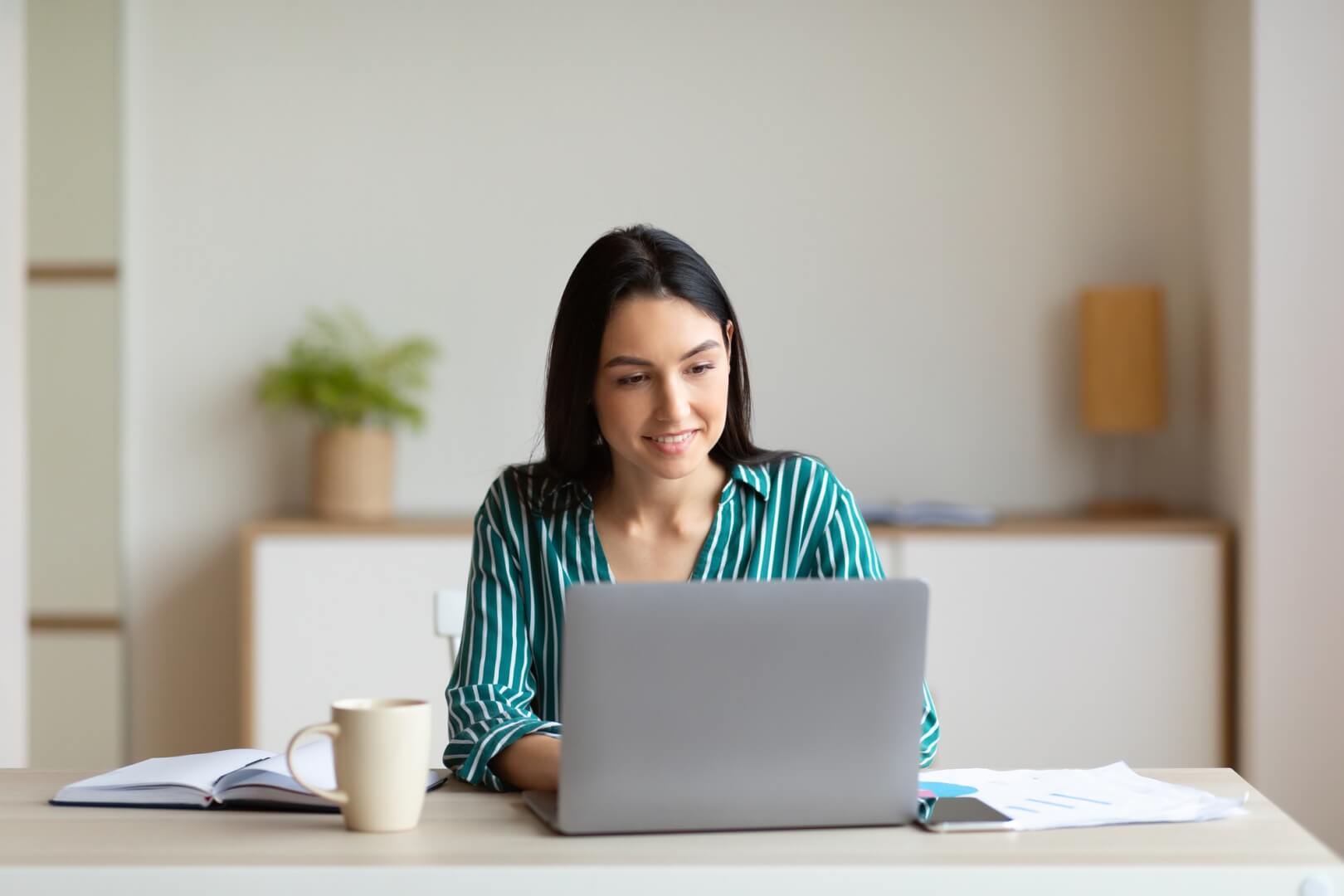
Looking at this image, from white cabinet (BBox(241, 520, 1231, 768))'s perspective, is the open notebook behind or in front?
in front

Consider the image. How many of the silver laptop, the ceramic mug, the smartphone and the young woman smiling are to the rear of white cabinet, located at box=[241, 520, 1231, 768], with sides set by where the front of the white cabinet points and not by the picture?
0

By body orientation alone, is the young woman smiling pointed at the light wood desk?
yes

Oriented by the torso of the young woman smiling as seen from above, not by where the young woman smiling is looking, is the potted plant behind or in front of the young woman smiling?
behind

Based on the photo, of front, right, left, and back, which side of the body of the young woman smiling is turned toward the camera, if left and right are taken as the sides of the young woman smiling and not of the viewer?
front

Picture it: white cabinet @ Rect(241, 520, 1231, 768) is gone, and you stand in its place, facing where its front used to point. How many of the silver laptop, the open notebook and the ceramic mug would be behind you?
0

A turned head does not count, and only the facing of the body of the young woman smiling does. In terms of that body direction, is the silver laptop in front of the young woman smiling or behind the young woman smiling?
in front

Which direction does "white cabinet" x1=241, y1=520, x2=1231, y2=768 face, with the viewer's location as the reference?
facing the viewer

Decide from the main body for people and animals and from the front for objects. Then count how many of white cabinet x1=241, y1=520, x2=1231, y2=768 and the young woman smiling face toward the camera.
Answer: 2

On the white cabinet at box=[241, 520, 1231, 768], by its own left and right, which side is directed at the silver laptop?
front

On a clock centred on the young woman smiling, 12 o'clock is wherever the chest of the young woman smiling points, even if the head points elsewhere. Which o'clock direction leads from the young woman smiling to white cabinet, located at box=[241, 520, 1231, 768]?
The white cabinet is roughly at 7 o'clock from the young woman smiling.

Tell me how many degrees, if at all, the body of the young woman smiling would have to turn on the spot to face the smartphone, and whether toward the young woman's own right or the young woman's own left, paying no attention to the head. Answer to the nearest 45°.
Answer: approximately 45° to the young woman's own left

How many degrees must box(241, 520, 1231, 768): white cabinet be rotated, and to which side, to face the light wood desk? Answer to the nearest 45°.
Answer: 0° — it already faces it

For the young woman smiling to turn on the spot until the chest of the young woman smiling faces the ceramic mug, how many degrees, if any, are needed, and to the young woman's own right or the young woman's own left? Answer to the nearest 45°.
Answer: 0° — they already face it

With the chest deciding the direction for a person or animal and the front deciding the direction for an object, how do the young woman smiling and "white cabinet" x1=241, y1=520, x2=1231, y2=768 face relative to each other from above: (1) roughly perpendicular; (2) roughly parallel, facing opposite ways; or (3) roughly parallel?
roughly parallel
